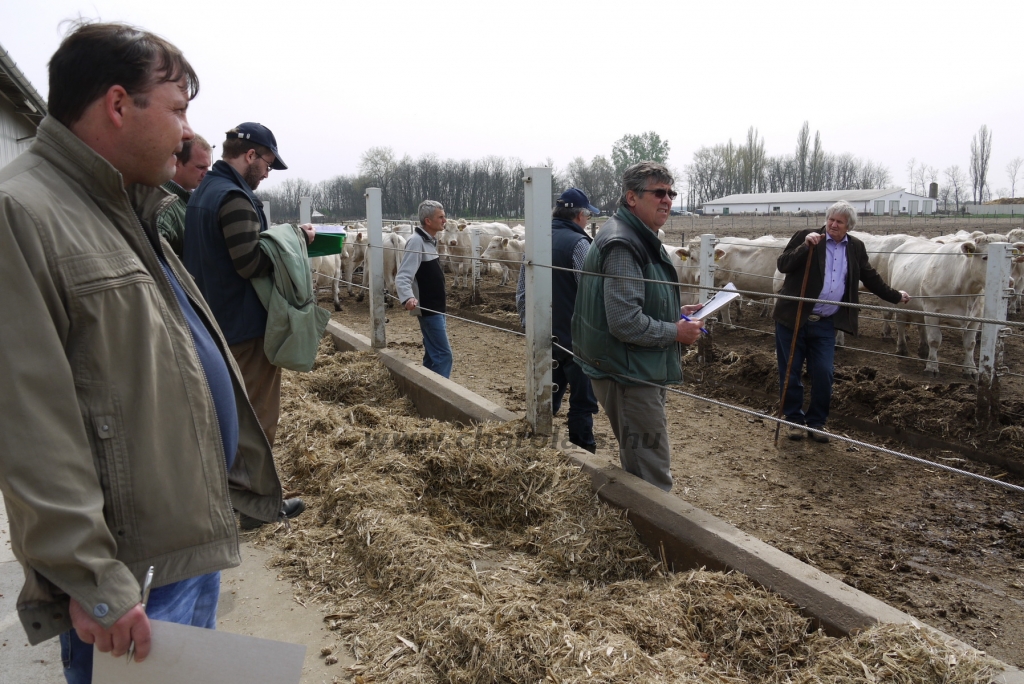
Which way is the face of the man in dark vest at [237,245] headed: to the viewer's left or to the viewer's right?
to the viewer's right

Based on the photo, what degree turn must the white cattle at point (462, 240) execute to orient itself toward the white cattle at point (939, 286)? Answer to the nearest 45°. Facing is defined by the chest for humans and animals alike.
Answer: approximately 90° to its left

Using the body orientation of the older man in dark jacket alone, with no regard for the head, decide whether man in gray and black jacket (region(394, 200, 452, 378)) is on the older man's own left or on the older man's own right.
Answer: on the older man's own right

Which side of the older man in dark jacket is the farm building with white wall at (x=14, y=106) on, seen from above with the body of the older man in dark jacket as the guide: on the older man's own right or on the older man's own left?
on the older man's own right

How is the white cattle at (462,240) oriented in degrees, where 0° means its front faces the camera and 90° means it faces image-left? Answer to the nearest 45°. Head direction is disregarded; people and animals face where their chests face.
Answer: approximately 45°

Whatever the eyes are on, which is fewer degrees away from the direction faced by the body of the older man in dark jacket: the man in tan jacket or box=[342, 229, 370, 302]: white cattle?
the man in tan jacket
